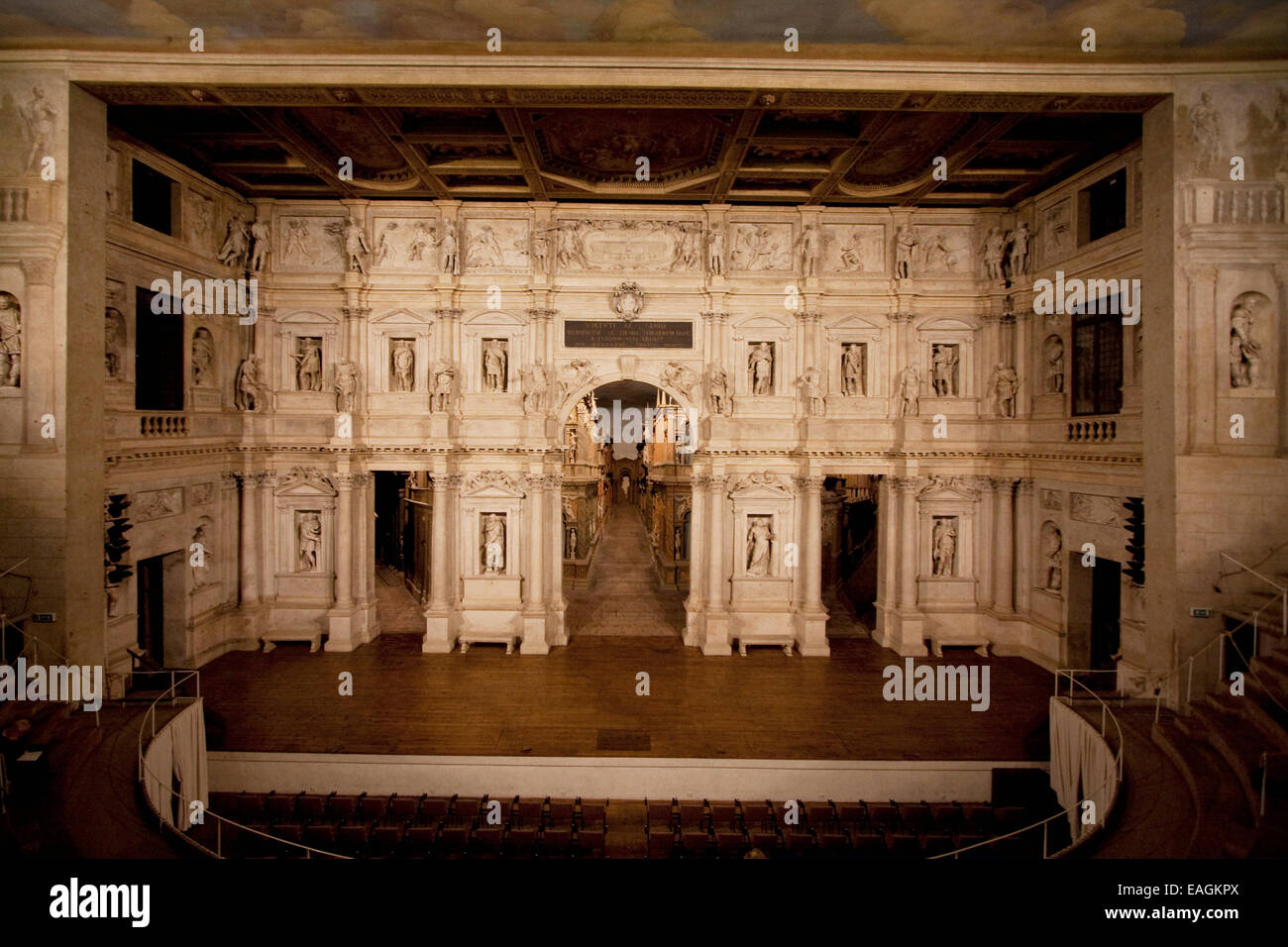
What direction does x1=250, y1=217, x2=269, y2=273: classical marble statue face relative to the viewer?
toward the camera

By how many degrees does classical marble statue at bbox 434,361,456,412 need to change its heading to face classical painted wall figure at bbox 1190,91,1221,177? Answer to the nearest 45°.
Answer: approximately 45° to its left

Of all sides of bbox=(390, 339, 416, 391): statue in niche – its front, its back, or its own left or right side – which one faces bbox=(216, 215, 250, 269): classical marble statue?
right

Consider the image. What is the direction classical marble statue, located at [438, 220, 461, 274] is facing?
toward the camera

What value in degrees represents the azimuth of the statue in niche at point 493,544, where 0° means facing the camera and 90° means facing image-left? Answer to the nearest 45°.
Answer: approximately 0°

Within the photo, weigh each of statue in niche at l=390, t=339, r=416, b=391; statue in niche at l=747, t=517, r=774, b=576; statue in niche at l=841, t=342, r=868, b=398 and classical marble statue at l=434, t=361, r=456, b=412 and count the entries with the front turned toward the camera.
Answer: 4

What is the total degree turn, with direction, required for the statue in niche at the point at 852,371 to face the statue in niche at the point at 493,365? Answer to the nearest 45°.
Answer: approximately 90° to its right

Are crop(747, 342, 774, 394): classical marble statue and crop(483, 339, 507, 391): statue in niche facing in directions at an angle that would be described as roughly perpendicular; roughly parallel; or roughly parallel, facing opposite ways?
roughly parallel

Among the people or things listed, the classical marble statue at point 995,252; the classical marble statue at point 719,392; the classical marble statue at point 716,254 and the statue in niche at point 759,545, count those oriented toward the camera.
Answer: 4

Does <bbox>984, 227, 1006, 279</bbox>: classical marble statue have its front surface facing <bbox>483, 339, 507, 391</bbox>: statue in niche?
no

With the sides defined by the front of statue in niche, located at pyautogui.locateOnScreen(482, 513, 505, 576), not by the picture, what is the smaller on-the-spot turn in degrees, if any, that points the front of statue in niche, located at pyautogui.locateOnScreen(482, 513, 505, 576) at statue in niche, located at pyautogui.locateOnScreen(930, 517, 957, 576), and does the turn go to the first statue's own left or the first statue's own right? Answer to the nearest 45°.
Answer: approximately 90° to the first statue's own left

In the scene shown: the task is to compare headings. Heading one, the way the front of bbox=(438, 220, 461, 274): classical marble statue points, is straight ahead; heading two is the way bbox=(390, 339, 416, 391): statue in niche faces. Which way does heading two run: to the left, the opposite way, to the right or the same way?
the same way

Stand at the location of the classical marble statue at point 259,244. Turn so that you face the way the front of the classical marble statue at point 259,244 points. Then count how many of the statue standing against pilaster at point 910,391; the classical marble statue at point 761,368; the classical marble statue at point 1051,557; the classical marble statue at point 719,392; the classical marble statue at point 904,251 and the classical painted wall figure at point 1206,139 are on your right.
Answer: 0
